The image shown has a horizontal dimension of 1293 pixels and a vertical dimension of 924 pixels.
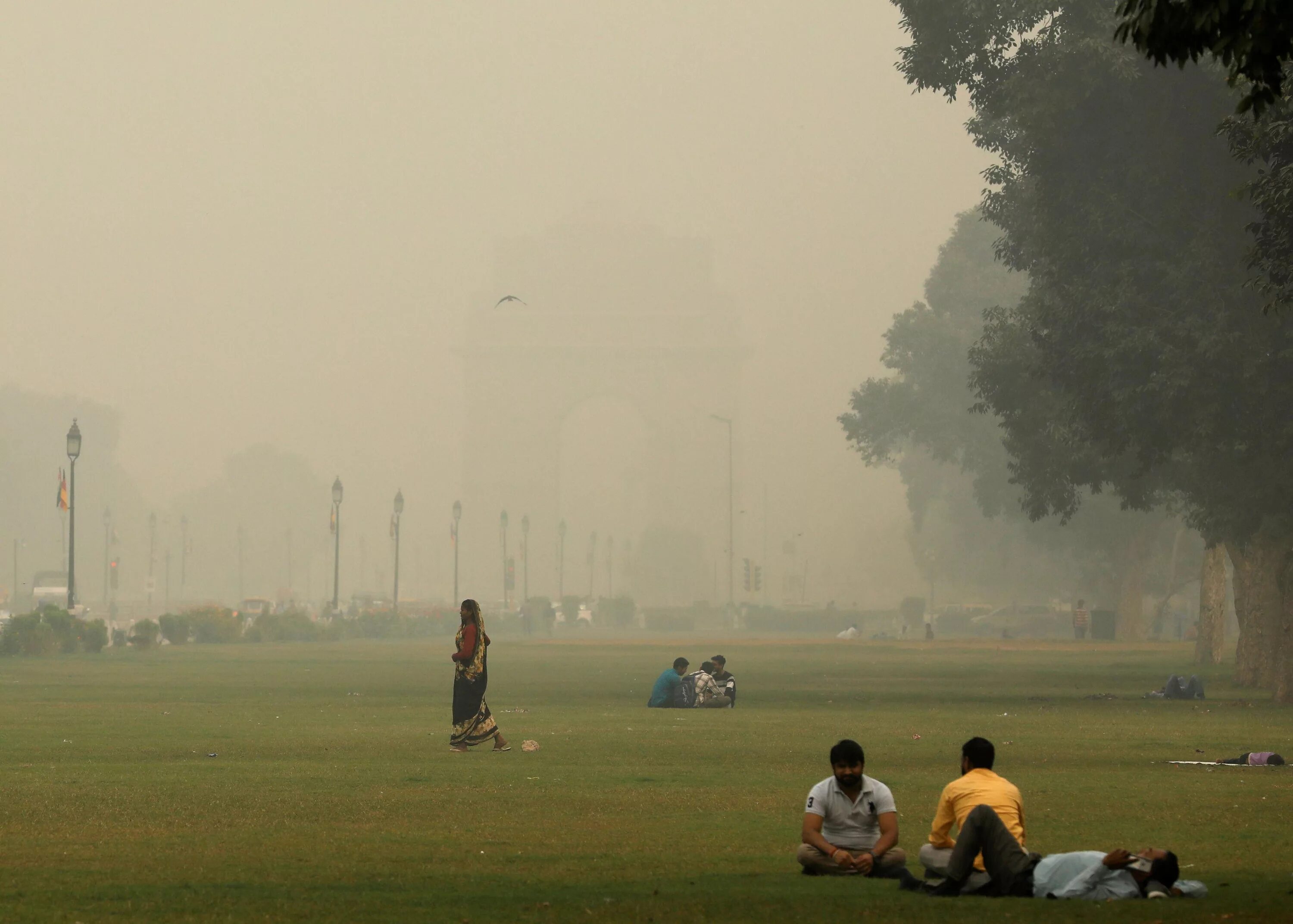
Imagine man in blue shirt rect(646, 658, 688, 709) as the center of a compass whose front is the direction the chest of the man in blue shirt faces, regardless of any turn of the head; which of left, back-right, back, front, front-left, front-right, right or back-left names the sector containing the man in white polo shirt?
right

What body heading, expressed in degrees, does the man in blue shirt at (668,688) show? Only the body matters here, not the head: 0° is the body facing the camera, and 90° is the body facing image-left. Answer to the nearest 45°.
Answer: approximately 270°

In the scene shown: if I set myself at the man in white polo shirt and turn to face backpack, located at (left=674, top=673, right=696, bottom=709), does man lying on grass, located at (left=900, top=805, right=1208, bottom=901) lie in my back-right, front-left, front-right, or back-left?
back-right

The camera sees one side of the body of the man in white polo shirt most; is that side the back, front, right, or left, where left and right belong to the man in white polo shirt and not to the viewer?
front

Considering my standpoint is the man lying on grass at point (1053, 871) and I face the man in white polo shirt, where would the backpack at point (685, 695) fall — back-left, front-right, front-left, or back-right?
front-right

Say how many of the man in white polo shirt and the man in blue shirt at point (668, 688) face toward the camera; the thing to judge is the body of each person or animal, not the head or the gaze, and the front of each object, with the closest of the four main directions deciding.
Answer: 1

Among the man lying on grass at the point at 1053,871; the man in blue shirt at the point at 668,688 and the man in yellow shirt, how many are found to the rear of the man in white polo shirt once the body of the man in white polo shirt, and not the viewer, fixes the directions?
1

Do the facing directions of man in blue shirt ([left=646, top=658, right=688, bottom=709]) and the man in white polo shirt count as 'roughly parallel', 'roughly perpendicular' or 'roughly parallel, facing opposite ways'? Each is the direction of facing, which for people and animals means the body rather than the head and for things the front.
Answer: roughly perpendicular

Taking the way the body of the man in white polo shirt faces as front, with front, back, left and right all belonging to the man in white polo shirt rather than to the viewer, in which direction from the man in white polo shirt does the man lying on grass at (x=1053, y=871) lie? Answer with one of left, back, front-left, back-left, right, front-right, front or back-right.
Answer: front-left

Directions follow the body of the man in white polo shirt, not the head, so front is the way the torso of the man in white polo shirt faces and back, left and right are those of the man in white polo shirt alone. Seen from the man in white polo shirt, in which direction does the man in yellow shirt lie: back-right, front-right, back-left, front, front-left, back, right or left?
front-left

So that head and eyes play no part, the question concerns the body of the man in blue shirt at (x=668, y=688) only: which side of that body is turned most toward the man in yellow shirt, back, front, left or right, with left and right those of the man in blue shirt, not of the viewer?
right

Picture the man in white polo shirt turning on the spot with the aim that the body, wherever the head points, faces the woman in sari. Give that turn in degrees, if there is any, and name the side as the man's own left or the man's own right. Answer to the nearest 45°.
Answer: approximately 135° to the man's own right

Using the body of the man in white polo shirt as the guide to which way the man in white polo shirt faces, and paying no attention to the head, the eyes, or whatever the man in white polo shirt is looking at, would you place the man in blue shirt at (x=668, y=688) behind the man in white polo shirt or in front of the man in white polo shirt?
behind

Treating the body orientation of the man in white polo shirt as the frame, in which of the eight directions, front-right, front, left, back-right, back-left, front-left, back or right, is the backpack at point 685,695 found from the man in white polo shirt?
back
